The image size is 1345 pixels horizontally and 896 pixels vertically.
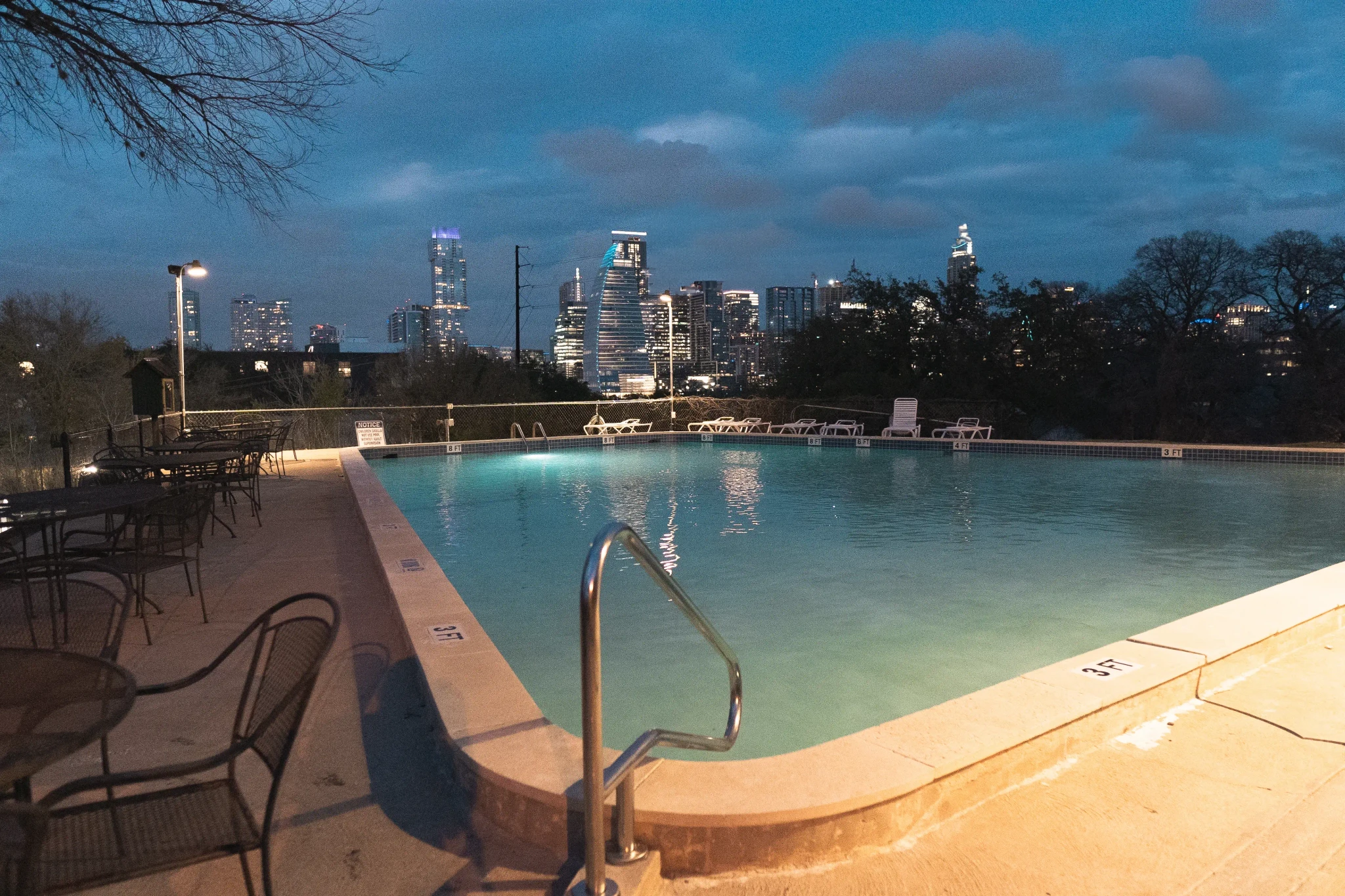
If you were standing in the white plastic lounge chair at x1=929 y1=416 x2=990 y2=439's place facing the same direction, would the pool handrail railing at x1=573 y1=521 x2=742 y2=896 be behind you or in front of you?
in front

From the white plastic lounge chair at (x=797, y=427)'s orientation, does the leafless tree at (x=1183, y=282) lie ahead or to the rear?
to the rear

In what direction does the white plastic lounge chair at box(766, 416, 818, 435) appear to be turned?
to the viewer's left

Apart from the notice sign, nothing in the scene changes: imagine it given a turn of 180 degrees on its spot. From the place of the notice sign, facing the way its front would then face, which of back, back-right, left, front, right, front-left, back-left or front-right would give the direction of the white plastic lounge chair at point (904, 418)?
right

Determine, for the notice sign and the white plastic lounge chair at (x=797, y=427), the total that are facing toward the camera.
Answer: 1

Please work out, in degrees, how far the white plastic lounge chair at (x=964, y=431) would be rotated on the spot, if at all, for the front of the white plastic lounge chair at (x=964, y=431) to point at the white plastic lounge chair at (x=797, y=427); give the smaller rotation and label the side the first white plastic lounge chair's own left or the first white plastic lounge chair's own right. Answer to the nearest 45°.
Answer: approximately 45° to the first white plastic lounge chair's own right

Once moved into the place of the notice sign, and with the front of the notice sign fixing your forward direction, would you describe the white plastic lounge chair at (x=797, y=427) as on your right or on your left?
on your left

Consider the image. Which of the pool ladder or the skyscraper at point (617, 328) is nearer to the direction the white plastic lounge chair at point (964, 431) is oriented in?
the pool ladder
